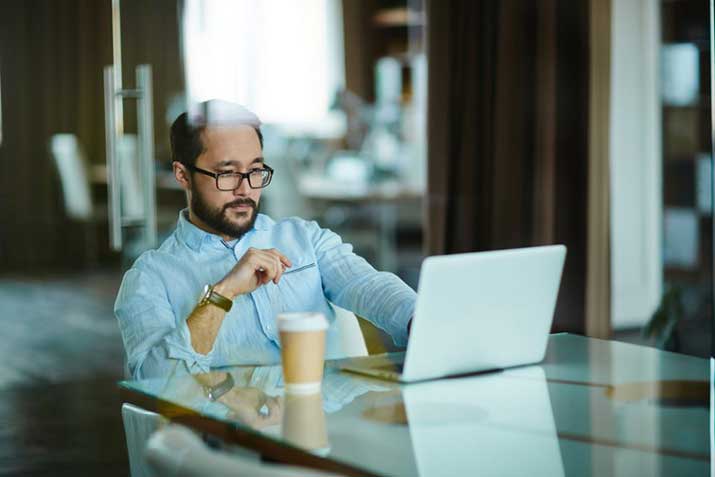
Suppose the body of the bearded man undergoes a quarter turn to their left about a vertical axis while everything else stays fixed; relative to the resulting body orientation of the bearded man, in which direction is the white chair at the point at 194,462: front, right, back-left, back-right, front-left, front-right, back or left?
back-right

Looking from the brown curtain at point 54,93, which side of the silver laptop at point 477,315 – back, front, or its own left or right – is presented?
front

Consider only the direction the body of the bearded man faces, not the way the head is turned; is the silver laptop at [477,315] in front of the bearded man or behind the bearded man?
in front

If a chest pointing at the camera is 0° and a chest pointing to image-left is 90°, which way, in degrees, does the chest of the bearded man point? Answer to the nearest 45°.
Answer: approximately 315°

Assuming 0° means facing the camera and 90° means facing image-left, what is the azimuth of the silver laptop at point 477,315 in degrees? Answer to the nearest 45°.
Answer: approximately 135°

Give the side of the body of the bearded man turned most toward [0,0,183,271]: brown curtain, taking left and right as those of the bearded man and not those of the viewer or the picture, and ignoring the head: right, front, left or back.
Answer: back

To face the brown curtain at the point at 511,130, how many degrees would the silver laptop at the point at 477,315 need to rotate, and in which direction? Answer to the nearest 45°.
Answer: approximately 45° to its right

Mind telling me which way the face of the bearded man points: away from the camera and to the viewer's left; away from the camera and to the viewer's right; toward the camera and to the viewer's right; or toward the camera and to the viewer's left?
toward the camera and to the viewer's right

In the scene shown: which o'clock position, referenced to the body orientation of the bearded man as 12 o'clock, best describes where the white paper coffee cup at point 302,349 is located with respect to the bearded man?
The white paper coffee cup is roughly at 1 o'clock from the bearded man.

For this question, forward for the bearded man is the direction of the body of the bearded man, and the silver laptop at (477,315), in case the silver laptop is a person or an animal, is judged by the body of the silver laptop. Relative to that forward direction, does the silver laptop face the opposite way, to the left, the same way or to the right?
the opposite way

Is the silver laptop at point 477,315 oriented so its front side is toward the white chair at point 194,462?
no
